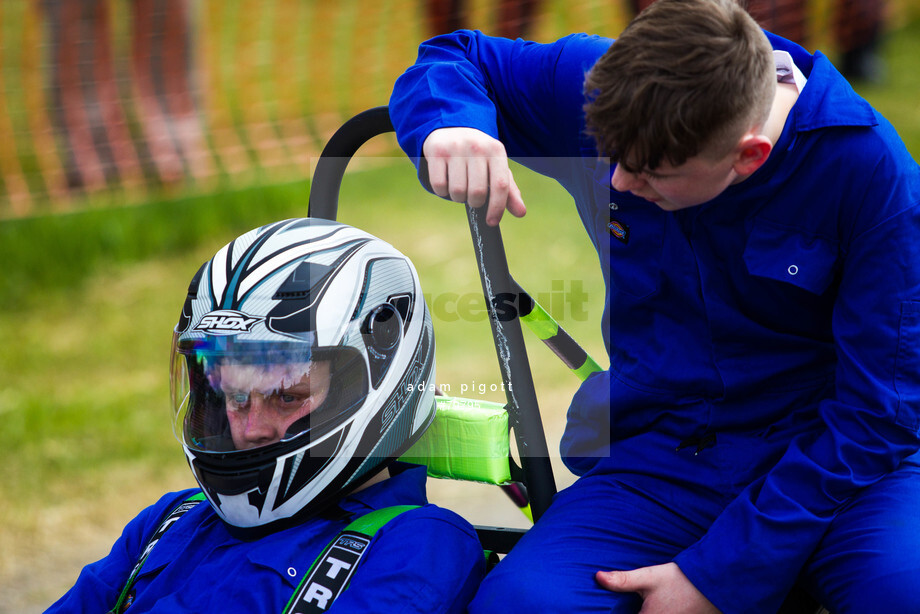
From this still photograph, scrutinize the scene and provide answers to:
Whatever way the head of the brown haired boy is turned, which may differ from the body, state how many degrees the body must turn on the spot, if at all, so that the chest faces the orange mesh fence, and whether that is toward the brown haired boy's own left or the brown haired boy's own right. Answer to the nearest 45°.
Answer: approximately 90° to the brown haired boy's own right

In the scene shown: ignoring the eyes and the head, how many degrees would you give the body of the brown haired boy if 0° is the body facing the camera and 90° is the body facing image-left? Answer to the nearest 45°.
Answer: approximately 45°
